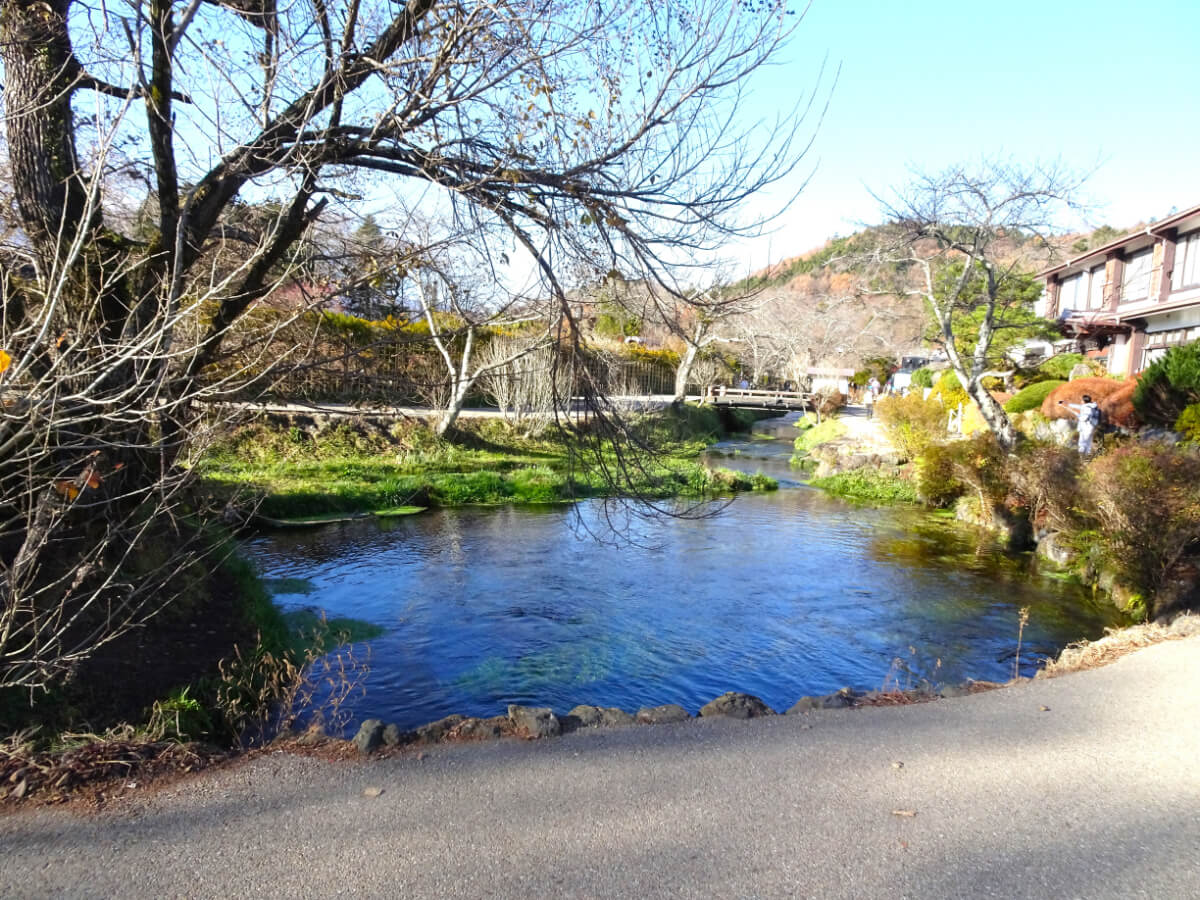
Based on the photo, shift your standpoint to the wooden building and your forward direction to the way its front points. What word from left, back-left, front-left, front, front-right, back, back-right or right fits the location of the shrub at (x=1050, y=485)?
front-left

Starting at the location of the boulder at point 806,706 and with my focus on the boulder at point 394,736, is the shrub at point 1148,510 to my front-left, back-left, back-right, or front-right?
back-right

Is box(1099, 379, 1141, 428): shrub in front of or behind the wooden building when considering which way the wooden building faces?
in front

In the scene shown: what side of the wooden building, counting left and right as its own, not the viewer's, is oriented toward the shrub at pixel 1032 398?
front

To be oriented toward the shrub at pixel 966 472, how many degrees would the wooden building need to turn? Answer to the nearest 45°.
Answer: approximately 45° to its left

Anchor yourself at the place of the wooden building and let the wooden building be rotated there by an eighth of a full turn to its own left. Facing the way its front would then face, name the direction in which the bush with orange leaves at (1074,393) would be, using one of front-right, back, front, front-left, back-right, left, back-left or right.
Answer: front

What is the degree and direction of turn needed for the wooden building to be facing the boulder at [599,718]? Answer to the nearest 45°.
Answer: approximately 45° to its left

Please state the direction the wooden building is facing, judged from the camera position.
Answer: facing the viewer and to the left of the viewer

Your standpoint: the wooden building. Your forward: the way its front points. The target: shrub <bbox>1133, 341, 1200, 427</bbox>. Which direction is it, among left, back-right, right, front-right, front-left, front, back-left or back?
front-left

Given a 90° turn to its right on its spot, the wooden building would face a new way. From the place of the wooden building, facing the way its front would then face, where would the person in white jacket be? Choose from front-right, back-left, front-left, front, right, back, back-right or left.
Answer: back-left

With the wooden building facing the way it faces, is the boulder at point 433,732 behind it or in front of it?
in front

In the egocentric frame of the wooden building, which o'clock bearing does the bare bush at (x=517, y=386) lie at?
The bare bush is roughly at 12 o'clock from the wooden building.
